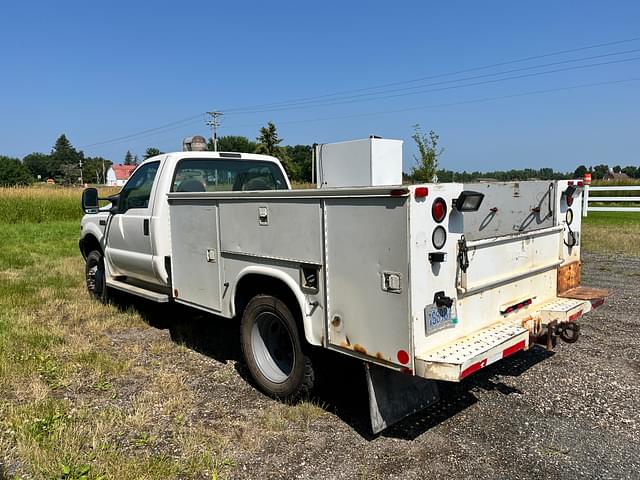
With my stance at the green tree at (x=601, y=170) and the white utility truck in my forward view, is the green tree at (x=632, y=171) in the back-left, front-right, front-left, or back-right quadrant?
back-left

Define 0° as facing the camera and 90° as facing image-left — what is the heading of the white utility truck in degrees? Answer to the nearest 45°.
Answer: approximately 135°

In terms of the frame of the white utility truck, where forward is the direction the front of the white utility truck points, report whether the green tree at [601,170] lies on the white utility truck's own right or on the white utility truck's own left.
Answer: on the white utility truck's own right

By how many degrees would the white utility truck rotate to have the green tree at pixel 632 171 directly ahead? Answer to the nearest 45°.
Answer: approximately 90° to its right
